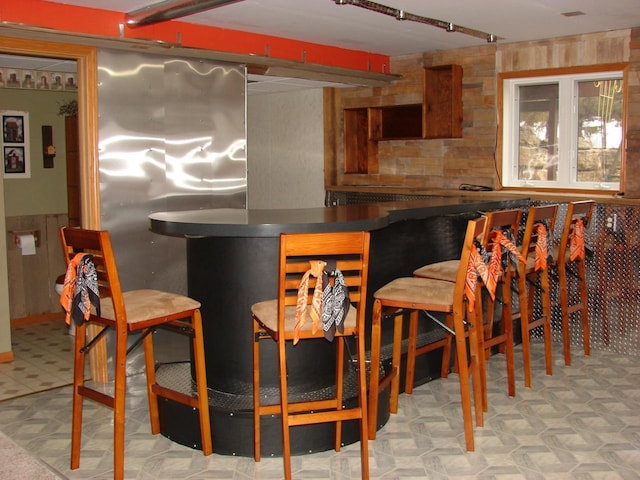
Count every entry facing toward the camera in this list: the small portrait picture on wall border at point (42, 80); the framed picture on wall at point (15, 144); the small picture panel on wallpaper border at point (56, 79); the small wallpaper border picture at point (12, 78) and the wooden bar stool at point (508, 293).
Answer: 4

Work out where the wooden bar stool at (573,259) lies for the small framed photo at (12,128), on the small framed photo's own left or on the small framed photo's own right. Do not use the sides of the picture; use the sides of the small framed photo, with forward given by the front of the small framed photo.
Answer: on the small framed photo's own left

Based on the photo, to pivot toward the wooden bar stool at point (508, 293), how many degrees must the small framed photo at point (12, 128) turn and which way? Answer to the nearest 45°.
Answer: approximately 45° to its left

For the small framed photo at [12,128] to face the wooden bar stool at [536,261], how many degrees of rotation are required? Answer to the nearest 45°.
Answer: approximately 45° to its left

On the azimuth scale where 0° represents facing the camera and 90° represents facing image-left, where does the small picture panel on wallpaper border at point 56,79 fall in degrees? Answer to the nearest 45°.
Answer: approximately 0°

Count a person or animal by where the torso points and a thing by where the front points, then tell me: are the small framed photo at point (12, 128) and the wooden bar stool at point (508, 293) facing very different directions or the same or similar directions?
very different directions

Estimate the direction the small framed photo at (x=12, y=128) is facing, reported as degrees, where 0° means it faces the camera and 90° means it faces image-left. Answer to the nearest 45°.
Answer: approximately 0°
